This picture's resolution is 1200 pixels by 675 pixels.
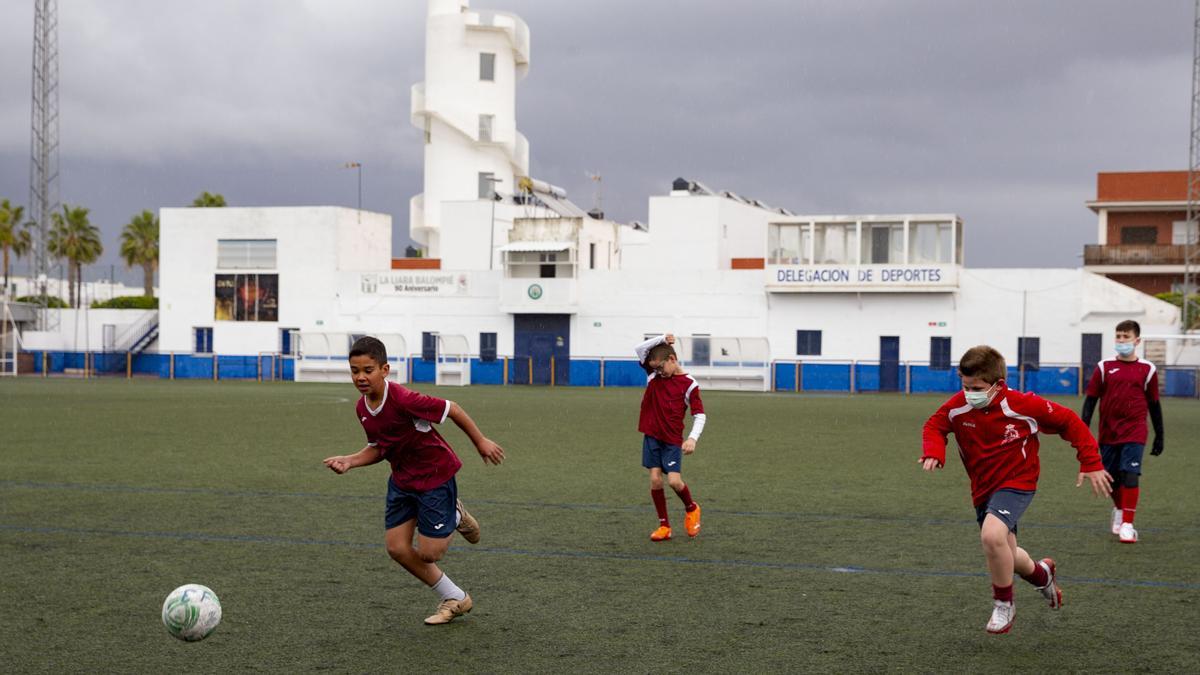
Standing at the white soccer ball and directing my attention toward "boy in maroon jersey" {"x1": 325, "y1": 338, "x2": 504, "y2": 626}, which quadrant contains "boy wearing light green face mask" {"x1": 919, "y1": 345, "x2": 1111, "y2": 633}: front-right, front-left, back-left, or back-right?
front-right

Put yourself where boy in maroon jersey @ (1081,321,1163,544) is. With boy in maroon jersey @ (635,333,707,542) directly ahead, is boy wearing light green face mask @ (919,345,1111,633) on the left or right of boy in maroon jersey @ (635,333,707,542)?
left

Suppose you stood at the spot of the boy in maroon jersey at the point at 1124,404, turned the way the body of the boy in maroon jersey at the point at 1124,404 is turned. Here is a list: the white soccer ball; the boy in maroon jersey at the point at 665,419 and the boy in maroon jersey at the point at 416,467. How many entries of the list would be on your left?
0

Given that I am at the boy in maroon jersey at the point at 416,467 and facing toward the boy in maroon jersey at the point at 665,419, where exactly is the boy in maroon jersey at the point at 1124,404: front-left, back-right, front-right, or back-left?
front-right

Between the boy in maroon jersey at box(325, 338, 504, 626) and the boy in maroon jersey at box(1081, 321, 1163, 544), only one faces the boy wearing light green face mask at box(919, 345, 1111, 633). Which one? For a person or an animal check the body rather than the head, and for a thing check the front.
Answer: the boy in maroon jersey at box(1081, 321, 1163, 544)

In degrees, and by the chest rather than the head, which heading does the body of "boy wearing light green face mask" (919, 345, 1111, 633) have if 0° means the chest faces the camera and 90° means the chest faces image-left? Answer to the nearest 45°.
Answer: approximately 45°

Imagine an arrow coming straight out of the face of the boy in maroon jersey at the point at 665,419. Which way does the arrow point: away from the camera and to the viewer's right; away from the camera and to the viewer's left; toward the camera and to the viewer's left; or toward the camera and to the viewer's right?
toward the camera and to the viewer's left

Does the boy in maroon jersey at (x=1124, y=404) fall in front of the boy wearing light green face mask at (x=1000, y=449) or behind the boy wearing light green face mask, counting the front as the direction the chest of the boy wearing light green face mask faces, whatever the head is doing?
behind

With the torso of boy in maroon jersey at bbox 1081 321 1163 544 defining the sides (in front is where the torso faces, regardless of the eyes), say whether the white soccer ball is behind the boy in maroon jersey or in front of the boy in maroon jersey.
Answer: in front

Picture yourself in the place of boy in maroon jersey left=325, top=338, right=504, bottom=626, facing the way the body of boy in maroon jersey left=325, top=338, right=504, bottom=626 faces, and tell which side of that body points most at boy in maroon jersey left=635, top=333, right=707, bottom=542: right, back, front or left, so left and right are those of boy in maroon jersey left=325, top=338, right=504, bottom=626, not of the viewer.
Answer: back

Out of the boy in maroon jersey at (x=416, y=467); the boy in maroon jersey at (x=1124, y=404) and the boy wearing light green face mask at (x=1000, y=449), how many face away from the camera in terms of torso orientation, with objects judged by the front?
0

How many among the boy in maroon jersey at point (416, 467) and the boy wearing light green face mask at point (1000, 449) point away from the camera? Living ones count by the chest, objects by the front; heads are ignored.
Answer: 0

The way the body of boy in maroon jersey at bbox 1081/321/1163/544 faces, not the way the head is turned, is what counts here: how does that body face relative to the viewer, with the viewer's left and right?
facing the viewer

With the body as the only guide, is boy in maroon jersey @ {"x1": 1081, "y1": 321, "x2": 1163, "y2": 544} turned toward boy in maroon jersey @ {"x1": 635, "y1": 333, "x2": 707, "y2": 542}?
no

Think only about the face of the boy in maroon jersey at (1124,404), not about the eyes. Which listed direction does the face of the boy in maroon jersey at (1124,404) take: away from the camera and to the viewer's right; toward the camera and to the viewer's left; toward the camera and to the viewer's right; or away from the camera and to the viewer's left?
toward the camera and to the viewer's left

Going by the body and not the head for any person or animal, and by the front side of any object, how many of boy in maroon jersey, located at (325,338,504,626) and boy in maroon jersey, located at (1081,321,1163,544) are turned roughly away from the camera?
0

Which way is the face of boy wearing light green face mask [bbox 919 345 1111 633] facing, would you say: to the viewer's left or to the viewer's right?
to the viewer's left
